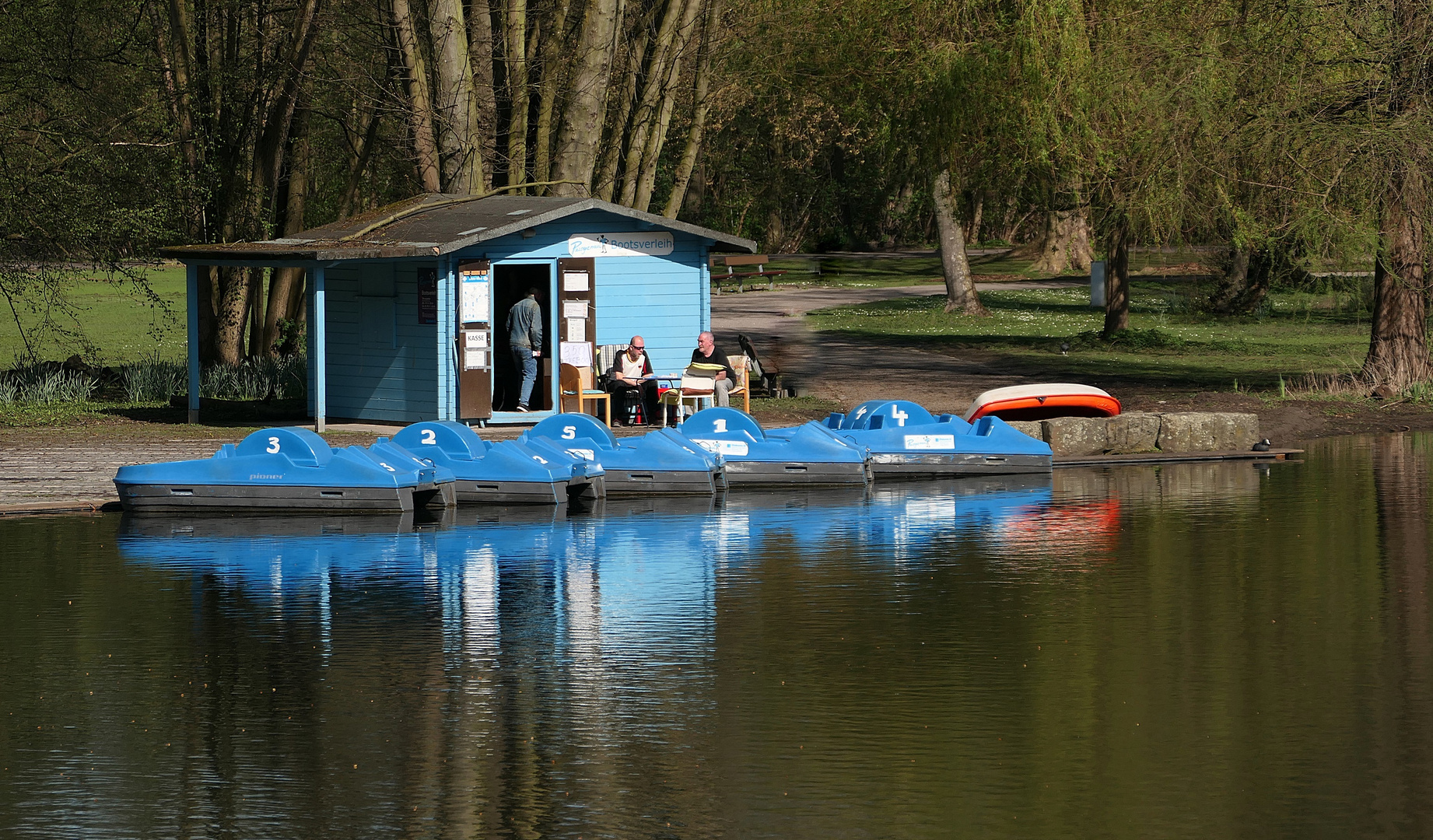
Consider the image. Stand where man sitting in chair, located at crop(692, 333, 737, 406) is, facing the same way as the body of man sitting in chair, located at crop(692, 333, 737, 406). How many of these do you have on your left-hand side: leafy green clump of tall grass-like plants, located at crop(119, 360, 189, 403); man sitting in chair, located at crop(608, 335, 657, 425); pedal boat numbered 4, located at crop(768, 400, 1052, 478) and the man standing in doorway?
1

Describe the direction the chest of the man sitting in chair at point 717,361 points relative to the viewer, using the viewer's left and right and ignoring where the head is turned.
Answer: facing the viewer and to the left of the viewer

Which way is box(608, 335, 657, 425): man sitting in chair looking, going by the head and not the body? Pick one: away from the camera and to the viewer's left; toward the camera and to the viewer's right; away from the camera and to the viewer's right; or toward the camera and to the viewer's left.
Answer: toward the camera and to the viewer's right

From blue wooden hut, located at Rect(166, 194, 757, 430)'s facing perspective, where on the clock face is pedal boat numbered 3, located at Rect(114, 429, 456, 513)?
The pedal boat numbered 3 is roughly at 2 o'clock from the blue wooden hut.

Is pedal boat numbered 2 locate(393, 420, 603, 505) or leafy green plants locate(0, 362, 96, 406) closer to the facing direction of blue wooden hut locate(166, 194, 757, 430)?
the pedal boat numbered 2

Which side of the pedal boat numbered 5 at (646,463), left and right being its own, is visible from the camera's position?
right

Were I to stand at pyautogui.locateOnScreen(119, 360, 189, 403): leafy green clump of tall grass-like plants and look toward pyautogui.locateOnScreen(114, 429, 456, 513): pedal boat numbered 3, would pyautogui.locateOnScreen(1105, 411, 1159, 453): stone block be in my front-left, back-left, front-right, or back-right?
front-left

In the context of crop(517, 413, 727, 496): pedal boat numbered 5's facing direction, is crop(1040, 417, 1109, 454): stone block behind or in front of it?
in front

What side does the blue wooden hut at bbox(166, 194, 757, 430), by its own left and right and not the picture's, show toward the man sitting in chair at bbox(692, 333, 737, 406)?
front

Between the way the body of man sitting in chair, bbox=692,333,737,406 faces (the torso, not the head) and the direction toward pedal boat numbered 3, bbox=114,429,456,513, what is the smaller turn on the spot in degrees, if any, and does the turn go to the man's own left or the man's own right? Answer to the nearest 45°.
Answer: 0° — they already face it

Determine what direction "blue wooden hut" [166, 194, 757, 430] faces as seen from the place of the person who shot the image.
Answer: facing the viewer and to the right of the viewer
